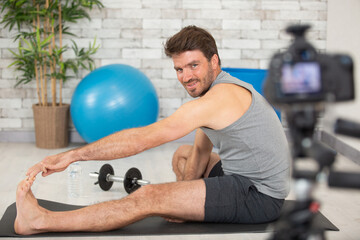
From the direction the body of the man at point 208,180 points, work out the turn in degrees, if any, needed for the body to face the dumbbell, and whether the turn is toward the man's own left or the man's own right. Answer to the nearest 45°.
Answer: approximately 45° to the man's own right

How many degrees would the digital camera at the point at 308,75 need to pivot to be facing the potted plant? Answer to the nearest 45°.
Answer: approximately 45° to its left

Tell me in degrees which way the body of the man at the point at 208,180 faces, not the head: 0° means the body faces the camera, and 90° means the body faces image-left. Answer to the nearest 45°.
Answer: approximately 90°

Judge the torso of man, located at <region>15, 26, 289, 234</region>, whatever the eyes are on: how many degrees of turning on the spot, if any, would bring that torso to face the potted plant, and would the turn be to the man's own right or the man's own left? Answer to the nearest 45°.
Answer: approximately 45° to the man's own right

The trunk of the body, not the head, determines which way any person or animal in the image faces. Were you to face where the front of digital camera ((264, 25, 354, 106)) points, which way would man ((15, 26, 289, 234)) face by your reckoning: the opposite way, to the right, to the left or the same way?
to the left

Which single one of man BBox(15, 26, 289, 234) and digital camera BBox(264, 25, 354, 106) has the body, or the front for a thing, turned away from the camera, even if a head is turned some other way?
the digital camera

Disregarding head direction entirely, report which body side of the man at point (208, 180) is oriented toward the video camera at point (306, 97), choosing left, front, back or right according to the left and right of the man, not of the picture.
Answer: left

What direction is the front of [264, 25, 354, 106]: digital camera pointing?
away from the camera

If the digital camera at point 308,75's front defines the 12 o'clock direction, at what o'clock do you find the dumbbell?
The dumbbell is roughly at 11 o'clock from the digital camera.
